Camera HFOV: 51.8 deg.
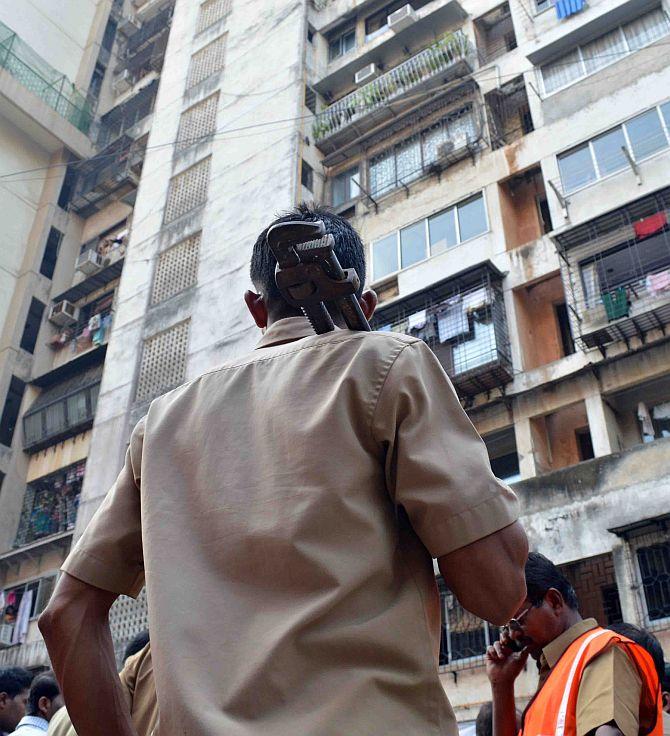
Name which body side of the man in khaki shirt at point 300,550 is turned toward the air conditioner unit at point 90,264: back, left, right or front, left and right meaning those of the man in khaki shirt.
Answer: front

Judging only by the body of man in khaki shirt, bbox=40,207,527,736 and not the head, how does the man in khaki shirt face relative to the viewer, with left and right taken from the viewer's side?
facing away from the viewer

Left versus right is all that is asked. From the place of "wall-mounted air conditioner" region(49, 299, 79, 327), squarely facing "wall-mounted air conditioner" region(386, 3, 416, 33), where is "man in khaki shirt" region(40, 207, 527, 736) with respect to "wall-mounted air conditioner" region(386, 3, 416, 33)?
right

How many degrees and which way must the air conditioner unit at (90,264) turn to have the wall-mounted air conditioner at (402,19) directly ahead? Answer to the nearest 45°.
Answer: approximately 90° to its left

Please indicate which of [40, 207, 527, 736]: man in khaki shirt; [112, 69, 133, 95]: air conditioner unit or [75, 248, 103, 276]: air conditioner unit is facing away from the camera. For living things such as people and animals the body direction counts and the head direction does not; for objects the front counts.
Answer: the man in khaki shirt

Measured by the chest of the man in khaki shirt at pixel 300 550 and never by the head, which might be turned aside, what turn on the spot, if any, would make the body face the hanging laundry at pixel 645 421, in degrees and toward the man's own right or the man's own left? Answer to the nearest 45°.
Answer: approximately 45° to the man's own right

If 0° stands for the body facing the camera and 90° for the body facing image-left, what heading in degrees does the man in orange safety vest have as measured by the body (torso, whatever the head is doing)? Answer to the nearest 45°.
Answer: approximately 90°

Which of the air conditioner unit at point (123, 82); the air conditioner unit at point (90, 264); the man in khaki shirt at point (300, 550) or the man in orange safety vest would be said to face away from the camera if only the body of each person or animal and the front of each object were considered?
the man in khaki shirt

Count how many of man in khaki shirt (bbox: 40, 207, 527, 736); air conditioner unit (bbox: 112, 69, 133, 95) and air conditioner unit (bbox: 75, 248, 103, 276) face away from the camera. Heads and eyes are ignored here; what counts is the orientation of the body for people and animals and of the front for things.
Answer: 1
